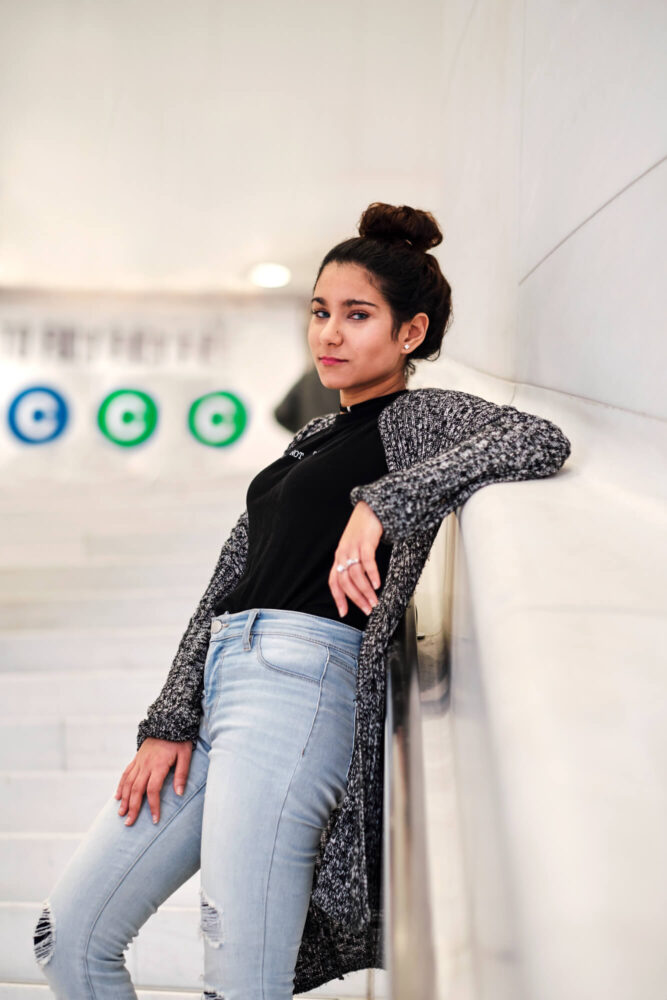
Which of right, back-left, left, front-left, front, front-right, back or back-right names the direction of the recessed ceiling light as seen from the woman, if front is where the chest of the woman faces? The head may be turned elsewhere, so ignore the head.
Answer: back-right

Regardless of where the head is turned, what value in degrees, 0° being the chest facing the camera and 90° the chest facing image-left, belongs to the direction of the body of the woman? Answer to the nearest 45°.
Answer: approximately 45°
